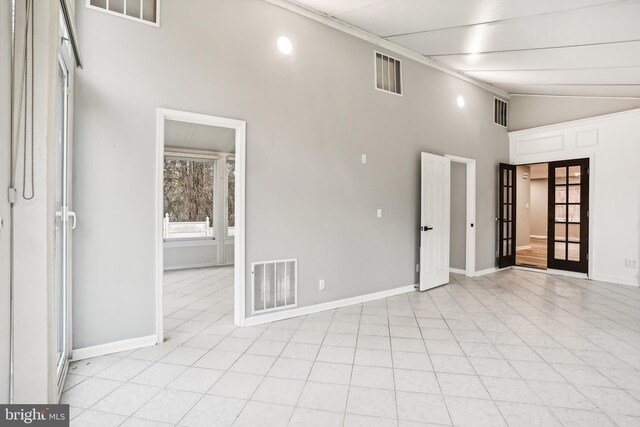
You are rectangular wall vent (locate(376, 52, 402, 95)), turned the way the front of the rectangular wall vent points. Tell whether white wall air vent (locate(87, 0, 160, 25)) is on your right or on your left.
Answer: on your right

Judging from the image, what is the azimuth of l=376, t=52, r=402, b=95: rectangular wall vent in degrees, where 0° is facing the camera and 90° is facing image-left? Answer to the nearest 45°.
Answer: approximately 315°

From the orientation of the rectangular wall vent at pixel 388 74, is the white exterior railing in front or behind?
behind

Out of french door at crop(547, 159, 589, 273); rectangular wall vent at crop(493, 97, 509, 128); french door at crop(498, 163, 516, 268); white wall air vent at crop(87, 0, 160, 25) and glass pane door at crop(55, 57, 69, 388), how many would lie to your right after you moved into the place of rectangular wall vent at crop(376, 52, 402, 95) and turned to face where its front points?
2

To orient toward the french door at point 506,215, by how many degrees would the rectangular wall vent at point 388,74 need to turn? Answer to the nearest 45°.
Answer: approximately 90° to its left

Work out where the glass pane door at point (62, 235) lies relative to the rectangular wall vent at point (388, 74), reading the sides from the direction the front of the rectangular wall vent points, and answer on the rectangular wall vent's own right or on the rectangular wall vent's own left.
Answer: on the rectangular wall vent's own right

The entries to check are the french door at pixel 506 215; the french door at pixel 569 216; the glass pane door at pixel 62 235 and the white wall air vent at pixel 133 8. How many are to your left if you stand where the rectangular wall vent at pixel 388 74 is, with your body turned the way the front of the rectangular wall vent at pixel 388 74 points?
2
